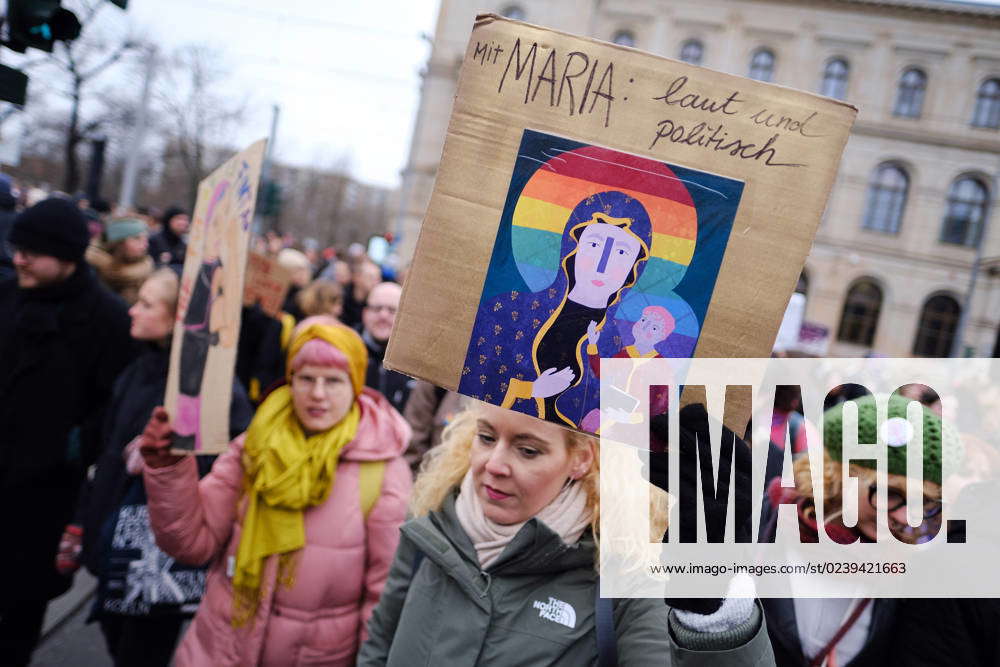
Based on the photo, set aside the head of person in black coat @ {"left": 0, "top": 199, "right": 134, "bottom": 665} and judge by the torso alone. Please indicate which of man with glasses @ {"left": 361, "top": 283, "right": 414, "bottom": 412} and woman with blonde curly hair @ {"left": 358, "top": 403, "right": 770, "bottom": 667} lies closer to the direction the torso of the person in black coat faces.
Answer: the woman with blonde curly hair

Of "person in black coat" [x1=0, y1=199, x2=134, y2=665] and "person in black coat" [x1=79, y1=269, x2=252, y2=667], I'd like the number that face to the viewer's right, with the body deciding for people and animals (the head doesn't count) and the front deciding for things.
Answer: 0

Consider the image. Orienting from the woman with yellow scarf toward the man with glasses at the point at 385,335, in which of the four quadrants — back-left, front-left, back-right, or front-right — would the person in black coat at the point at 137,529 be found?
front-left

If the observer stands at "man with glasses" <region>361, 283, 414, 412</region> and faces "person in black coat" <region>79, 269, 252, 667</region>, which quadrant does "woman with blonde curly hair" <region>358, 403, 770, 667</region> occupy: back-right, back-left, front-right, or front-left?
front-left

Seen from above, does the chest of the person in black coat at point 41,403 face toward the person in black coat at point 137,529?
no

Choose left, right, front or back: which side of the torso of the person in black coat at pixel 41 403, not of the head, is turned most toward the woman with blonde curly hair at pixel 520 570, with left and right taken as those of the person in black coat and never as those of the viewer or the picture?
left

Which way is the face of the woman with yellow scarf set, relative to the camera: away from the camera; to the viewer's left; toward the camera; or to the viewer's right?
toward the camera

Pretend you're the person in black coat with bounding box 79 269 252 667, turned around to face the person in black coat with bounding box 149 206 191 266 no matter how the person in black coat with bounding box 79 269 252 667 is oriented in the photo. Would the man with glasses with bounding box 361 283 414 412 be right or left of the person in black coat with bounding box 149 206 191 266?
right

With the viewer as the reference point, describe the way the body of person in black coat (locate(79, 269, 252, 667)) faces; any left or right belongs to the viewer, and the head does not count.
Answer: facing to the left of the viewer

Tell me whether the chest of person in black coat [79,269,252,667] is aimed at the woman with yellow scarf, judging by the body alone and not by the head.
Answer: no

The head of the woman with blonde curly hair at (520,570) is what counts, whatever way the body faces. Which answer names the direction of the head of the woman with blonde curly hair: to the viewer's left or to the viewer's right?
to the viewer's left

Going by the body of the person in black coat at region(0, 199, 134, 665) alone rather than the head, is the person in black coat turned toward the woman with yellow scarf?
no

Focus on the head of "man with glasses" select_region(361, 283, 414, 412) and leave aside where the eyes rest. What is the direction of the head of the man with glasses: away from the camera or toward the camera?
toward the camera
